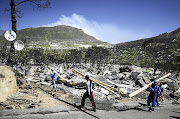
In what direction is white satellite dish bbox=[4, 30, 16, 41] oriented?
toward the camera

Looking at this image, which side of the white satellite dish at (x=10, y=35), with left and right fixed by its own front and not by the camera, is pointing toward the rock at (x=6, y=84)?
front
